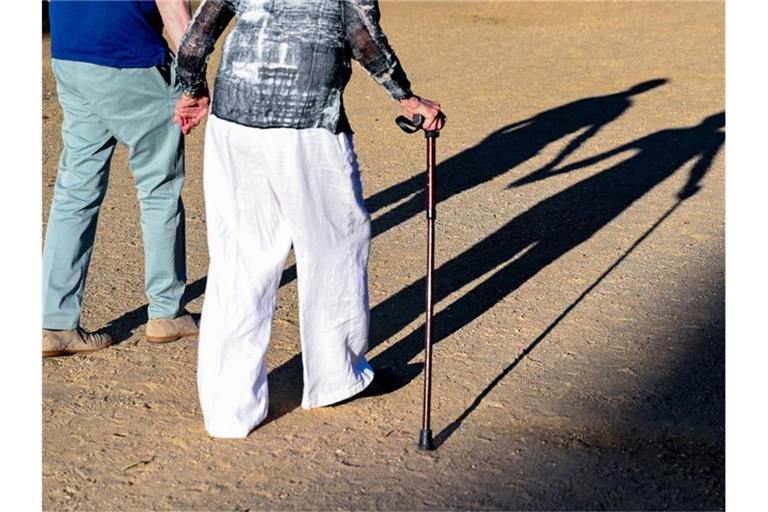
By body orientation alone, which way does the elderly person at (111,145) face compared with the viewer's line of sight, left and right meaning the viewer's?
facing away from the viewer and to the right of the viewer

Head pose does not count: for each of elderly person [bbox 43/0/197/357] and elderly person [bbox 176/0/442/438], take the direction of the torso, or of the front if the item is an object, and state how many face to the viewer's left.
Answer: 0

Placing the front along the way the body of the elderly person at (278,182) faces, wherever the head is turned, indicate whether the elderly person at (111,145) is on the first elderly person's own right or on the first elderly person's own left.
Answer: on the first elderly person's own left

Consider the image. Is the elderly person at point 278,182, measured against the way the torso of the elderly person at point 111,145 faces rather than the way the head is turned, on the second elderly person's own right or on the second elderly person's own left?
on the second elderly person's own right

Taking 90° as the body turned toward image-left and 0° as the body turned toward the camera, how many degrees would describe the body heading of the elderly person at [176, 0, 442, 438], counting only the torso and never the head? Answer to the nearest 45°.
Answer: approximately 225°
